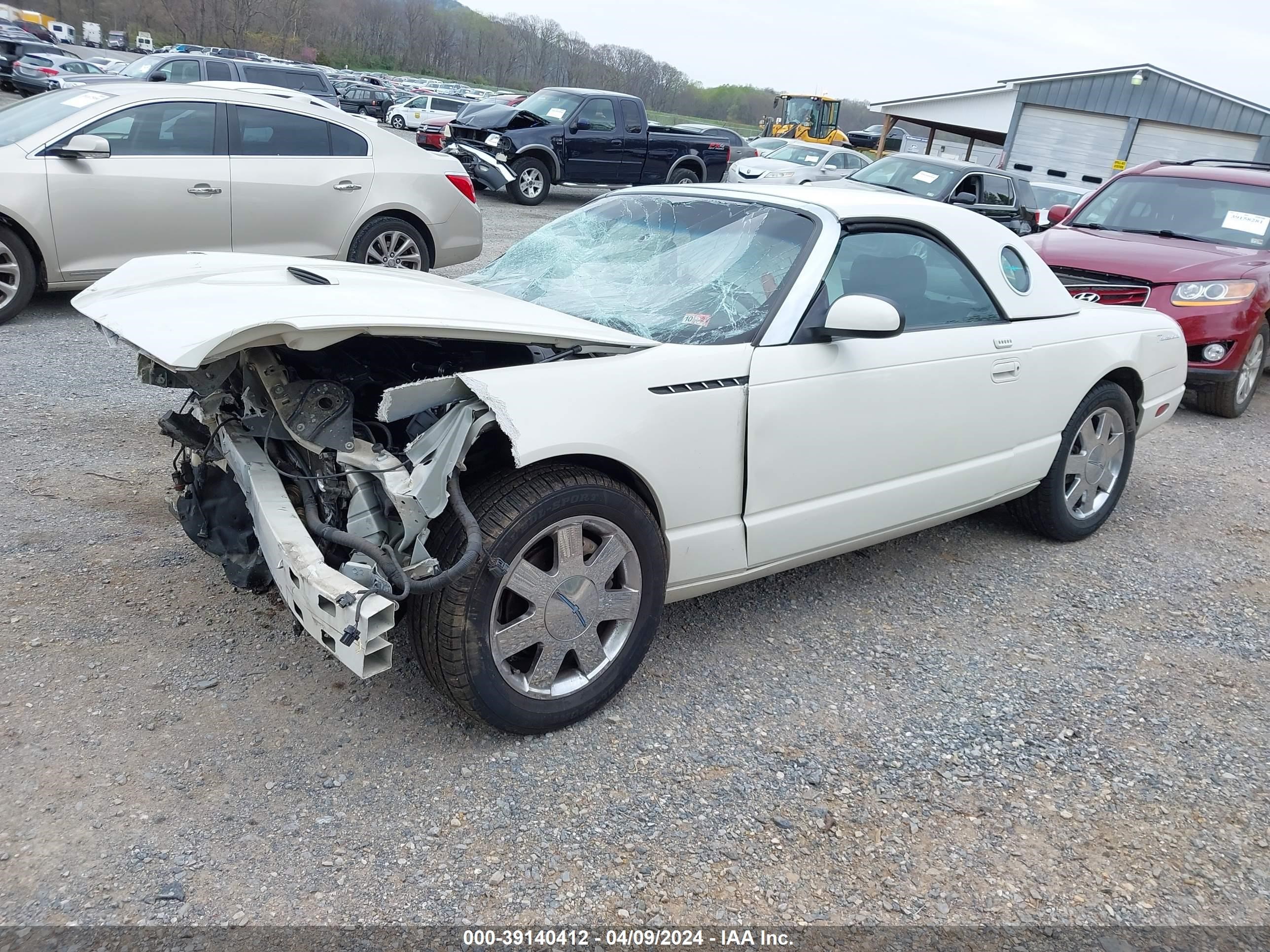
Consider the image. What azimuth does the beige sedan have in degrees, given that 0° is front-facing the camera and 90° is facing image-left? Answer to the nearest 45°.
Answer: approximately 90°

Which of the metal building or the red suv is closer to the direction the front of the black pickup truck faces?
the red suv

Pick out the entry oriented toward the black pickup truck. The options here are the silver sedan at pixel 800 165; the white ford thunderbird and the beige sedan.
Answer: the silver sedan

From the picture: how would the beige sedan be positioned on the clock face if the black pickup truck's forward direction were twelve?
The beige sedan is roughly at 11 o'clock from the black pickup truck.

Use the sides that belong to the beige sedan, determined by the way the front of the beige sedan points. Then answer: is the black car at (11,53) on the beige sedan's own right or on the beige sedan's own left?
on the beige sedan's own right

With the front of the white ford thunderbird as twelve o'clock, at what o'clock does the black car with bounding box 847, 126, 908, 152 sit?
The black car is roughly at 5 o'clock from the white ford thunderbird.

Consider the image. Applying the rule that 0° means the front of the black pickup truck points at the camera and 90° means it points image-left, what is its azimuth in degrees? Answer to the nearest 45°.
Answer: approximately 45°

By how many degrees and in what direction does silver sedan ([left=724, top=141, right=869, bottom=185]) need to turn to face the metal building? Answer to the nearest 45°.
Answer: approximately 180°
